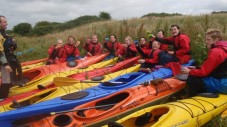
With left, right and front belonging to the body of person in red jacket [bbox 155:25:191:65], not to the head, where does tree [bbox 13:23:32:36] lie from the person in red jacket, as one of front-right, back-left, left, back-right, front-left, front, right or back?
right

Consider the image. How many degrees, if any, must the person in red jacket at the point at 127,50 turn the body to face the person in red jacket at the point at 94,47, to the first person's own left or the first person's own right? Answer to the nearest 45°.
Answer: approximately 90° to the first person's own right

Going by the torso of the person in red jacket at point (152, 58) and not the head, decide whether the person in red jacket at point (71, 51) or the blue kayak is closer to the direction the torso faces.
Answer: the blue kayak

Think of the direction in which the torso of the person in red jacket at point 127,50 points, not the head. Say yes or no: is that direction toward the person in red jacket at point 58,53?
no

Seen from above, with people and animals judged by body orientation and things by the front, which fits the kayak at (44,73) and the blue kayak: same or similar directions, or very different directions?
same or similar directions

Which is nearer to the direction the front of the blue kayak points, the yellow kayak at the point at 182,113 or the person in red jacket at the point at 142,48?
the person in red jacket

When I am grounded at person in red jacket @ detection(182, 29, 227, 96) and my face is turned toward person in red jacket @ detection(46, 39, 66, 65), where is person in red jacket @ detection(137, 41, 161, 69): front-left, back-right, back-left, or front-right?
front-right

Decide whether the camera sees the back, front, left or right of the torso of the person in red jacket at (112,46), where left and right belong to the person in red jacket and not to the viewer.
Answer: front

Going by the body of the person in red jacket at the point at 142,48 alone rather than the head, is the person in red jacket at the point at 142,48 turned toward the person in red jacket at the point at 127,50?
no

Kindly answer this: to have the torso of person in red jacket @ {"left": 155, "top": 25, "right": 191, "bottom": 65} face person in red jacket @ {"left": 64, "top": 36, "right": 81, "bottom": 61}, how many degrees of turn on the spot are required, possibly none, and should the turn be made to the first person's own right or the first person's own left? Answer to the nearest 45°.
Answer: approximately 90° to the first person's own right

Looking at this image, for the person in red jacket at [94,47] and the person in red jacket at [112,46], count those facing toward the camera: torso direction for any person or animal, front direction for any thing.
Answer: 2

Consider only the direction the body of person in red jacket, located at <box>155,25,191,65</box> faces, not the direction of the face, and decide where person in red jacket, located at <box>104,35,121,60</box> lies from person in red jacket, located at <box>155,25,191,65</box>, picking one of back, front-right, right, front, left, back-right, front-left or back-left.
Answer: right

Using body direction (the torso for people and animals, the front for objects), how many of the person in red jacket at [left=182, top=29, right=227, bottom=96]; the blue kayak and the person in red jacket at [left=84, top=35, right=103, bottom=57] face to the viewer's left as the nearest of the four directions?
1

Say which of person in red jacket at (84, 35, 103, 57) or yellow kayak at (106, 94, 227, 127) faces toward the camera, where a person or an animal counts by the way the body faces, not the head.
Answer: the person in red jacket

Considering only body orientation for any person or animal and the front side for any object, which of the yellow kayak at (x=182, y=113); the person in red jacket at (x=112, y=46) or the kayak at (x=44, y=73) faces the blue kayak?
the person in red jacket

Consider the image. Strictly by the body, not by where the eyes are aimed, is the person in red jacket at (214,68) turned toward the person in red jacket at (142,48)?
no
